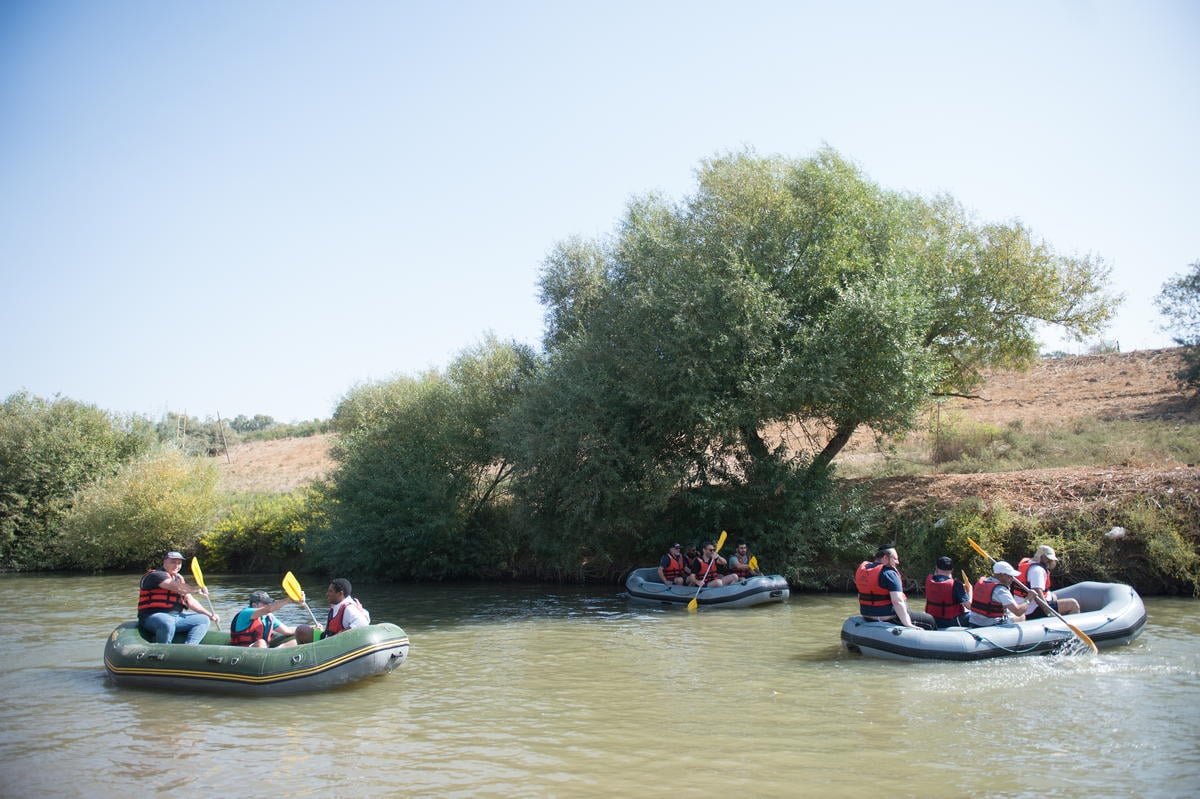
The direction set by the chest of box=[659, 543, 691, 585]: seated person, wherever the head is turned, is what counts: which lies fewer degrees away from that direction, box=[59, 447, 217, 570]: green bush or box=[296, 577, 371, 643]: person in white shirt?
the person in white shirt

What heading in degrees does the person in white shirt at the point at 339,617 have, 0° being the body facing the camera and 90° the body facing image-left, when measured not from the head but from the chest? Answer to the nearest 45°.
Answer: approximately 90°

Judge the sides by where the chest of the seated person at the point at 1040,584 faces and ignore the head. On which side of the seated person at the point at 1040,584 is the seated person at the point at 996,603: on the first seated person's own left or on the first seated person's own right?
on the first seated person's own right
